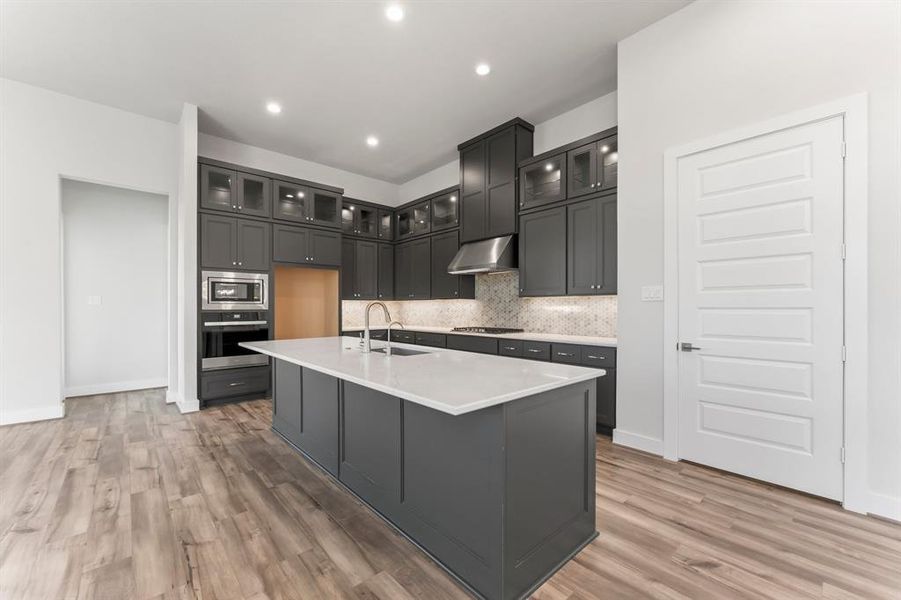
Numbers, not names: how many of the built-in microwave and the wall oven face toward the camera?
2

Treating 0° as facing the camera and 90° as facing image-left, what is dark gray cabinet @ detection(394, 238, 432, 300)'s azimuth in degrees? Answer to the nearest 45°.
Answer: approximately 45°

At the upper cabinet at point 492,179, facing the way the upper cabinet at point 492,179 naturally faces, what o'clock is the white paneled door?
The white paneled door is roughly at 9 o'clock from the upper cabinet.

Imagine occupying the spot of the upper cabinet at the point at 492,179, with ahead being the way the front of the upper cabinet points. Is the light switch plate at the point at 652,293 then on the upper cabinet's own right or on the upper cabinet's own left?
on the upper cabinet's own left

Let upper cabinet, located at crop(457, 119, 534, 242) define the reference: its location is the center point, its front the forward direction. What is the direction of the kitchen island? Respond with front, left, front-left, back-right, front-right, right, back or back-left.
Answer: front-left

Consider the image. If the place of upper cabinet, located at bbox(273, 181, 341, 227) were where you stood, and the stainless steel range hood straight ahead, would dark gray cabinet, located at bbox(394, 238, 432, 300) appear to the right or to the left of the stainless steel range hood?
left

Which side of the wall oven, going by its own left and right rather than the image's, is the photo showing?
front

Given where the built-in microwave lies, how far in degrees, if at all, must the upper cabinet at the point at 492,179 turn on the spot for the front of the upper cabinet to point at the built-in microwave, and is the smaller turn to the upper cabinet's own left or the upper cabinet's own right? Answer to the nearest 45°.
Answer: approximately 45° to the upper cabinet's own right

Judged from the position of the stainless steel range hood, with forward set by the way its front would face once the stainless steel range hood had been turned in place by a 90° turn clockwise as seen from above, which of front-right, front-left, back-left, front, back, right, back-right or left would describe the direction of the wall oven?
front-left

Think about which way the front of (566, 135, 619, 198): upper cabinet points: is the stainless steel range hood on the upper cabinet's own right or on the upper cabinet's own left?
on the upper cabinet's own right

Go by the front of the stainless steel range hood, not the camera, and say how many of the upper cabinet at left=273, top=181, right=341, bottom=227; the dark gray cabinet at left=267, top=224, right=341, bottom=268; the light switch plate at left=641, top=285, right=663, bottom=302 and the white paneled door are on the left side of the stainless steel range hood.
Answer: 2
